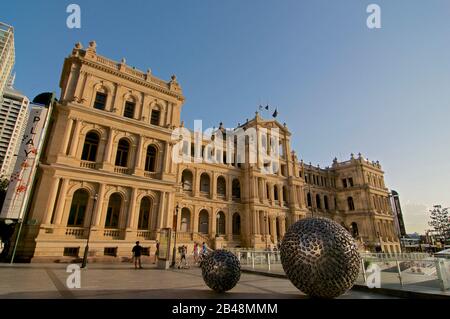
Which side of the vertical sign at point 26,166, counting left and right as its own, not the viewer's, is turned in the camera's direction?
front

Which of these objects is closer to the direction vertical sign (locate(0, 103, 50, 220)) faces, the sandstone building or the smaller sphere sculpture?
the smaller sphere sculpture

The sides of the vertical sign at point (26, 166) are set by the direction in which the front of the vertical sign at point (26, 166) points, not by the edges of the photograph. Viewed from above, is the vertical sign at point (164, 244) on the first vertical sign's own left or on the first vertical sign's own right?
on the first vertical sign's own left

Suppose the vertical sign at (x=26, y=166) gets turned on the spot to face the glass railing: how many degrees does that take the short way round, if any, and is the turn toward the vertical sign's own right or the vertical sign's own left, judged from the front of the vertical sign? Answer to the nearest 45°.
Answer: approximately 45° to the vertical sign's own left

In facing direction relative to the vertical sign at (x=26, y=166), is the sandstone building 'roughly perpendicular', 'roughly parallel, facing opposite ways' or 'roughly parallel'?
roughly parallel

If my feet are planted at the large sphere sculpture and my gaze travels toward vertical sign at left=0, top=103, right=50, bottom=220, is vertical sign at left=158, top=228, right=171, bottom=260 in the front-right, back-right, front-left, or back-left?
front-right

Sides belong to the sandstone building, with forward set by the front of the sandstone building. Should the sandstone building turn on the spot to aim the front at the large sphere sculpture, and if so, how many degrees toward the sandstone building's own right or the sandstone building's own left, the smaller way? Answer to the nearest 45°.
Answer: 0° — it already faces it

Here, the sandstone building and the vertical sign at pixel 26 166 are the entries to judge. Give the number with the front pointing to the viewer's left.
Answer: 0

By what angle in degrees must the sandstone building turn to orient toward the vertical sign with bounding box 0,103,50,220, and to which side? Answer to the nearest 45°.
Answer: approximately 90° to its right

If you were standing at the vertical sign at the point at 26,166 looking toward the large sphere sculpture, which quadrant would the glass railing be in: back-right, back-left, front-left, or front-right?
front-left

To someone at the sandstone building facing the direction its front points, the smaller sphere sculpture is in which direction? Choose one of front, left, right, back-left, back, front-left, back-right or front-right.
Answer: front

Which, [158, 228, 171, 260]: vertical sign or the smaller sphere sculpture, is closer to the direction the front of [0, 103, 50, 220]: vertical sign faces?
the smaller sphere sculpture

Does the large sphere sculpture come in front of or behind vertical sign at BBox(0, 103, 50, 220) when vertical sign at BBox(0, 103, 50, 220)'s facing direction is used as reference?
in front

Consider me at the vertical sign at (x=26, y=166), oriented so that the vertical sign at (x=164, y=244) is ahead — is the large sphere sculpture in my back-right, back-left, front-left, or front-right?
front-right

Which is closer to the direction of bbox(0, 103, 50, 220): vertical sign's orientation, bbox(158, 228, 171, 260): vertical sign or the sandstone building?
the vertical sign

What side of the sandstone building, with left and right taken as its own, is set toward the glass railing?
front
